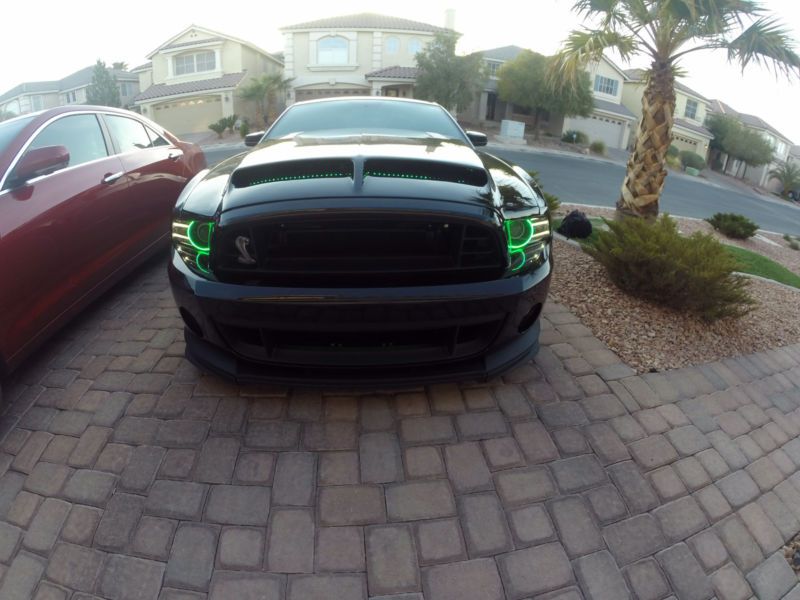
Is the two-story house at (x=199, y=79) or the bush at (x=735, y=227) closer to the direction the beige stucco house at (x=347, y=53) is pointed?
the bush

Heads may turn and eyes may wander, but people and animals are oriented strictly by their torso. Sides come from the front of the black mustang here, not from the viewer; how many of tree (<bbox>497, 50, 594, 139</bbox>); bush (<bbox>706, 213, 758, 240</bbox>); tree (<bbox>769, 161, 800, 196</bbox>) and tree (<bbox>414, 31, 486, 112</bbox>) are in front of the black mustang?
0

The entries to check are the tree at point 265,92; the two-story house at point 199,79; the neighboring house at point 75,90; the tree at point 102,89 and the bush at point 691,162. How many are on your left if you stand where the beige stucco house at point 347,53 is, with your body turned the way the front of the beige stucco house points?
1

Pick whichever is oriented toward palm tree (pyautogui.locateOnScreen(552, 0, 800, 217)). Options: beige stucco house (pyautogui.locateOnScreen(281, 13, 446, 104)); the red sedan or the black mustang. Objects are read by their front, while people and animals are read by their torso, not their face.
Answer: the beige stucco house

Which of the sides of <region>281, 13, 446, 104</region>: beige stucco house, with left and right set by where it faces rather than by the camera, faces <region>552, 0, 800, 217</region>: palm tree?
front

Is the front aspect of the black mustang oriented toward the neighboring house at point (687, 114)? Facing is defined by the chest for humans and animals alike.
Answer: no

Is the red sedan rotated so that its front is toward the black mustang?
no

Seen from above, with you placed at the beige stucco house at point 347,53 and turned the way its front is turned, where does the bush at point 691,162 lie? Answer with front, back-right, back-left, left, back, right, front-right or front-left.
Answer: left

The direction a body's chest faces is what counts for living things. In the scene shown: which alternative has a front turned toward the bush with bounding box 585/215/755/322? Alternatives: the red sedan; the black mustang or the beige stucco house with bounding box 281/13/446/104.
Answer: the beige stucco house

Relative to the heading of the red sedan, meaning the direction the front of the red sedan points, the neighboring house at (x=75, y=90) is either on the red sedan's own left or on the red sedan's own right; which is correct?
on the red sedan's own right

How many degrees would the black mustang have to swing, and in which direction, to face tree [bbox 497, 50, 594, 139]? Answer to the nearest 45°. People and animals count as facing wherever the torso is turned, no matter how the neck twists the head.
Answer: approximately 180°

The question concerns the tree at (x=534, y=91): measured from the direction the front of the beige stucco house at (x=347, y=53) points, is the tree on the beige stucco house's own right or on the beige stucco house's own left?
on the beige stucco house's own left

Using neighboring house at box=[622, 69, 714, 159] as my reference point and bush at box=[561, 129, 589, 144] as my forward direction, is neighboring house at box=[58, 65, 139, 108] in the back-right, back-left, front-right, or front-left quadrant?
front-right

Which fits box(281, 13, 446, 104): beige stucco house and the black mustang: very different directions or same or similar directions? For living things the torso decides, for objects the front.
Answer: same or similar directions

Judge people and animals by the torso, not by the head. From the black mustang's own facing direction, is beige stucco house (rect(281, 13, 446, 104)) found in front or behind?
behind

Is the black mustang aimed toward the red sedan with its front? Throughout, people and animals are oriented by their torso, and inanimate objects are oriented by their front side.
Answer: no

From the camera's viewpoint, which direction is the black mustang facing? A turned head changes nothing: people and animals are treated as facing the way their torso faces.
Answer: toward the camera

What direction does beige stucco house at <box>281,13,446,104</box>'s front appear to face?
toward the camera

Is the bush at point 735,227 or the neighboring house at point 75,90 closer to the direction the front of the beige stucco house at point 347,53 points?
the bush
